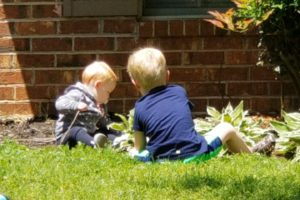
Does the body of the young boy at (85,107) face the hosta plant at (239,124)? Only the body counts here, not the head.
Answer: yes

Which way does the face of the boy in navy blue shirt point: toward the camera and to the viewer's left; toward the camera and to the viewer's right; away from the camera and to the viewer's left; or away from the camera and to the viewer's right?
away from the camera and to the viewer's left

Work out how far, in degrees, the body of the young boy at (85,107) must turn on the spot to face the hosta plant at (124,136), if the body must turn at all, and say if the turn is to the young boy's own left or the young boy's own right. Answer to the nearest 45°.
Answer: approximately 45° to the young boy's own right

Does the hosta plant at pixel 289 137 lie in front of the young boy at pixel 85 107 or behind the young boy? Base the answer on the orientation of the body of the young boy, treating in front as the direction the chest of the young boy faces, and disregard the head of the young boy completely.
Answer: in front

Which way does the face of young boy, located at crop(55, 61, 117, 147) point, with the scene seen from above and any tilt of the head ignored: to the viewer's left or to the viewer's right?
to the viewer's right

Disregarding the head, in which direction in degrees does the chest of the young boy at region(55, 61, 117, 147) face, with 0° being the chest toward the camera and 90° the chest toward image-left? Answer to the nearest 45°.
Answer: approximately 270°
